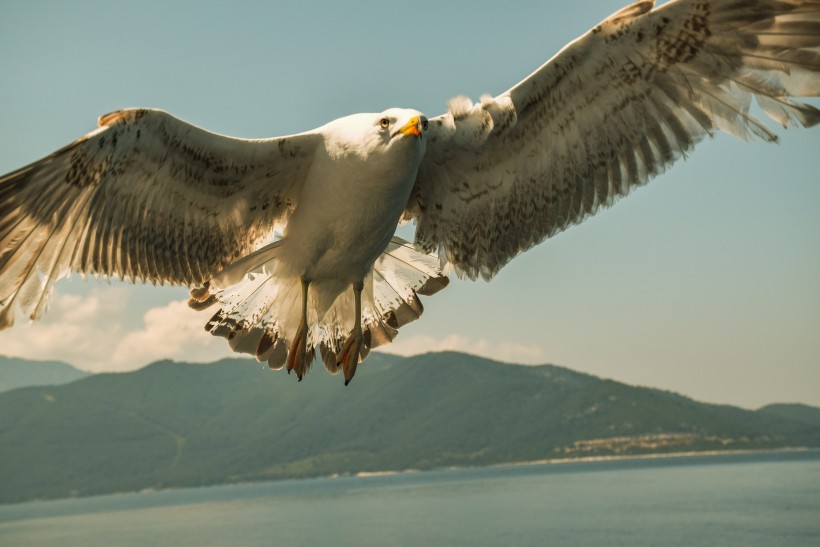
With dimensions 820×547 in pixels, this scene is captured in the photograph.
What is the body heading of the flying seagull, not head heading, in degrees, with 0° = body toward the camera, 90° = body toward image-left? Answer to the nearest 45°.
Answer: approximately 0°
